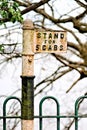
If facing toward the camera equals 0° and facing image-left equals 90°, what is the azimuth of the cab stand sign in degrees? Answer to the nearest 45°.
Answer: approximately 0°
